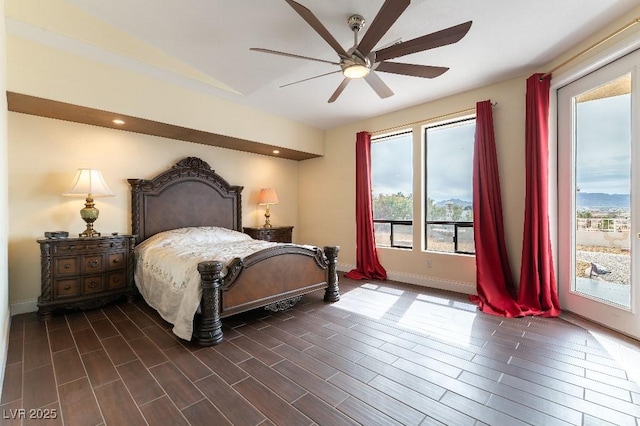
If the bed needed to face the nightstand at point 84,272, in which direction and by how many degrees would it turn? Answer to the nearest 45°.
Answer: approximately 135° to its right

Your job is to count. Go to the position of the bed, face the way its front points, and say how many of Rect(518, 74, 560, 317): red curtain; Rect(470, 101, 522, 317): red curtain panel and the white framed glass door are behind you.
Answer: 0

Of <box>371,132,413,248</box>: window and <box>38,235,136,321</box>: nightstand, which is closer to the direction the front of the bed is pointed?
the window

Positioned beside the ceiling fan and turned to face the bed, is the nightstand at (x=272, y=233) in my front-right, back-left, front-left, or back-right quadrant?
front-right

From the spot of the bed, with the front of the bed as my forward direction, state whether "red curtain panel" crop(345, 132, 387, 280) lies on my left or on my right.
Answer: on my left

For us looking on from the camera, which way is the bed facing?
facing the viewer and to the right of the viewer

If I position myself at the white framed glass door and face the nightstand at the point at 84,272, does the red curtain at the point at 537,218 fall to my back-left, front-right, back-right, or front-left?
front-right

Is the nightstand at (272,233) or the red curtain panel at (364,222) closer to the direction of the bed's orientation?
the red curtain panel

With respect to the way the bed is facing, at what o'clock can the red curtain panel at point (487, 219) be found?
The red curtain panel is roughly at 11 o'clock from the bed.

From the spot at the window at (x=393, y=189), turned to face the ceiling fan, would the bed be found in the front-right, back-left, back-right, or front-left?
front-right

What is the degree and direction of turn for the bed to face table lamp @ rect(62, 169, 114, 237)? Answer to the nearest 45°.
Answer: approximately 135° to its right

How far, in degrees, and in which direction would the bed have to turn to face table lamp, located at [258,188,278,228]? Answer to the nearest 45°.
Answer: approximately 90° to its left

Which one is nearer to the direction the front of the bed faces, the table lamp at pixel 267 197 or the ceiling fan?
the ceiling fan

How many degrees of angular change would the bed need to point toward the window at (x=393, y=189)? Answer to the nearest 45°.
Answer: approximately 45° to its left

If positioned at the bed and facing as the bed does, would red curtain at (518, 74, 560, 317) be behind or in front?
in front

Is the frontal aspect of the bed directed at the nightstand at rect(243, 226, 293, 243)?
no

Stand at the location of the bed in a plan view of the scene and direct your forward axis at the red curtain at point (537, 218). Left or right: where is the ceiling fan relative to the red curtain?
right
